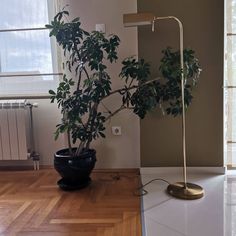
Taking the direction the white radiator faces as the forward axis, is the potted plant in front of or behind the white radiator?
in front

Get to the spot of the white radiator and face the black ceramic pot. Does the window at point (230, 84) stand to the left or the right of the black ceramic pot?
left

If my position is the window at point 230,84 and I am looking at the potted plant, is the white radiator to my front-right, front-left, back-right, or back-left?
front-right

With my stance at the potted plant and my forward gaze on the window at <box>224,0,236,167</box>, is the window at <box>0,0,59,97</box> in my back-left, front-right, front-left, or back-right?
back-left

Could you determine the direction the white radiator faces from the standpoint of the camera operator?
facing the viewer

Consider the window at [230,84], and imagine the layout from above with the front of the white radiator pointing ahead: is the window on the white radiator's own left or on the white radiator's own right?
on the white radiator's own left
